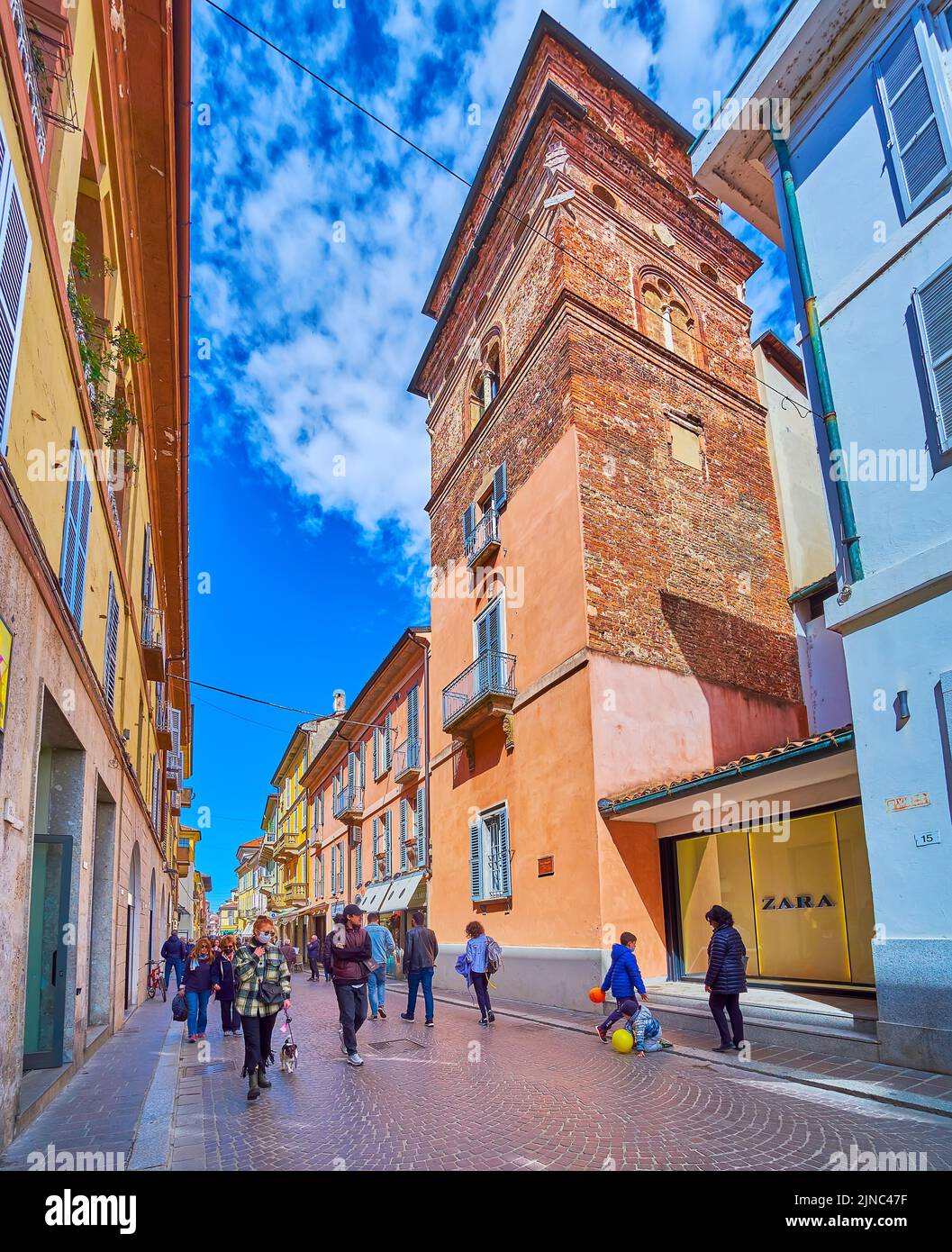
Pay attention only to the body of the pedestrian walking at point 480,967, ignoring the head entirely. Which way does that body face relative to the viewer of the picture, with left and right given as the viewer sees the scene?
facing away from the viewer and to the left of the viewer

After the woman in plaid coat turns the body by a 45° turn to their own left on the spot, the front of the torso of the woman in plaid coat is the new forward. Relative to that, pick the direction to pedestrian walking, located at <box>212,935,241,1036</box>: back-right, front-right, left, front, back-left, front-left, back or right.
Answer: back-left

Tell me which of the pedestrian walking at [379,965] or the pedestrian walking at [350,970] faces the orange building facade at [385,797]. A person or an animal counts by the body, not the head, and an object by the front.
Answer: the pedestrian walking at [379,965]

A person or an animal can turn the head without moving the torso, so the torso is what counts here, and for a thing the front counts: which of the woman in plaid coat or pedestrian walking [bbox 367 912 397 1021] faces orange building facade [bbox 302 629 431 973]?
the pedestrian walking

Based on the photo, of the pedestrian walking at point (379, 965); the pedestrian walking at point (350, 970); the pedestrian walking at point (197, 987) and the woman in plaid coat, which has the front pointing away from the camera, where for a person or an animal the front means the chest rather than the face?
the pedestrian walking at point (379, 965)

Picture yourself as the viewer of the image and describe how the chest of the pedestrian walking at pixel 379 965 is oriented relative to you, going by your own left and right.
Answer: facing away from the viewer

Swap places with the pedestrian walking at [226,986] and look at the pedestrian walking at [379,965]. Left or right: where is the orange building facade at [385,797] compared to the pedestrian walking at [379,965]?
left

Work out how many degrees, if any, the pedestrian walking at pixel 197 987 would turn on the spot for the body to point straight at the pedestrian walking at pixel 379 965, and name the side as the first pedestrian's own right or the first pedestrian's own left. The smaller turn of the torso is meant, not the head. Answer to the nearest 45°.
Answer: approximately 135° to the first pedestrian's own left
